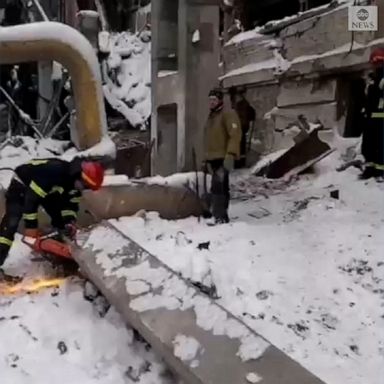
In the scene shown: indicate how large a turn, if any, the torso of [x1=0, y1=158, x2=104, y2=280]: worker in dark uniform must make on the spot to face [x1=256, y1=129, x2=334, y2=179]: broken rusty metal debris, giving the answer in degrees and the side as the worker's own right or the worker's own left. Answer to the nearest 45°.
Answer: approximately 45° to the worker's own left

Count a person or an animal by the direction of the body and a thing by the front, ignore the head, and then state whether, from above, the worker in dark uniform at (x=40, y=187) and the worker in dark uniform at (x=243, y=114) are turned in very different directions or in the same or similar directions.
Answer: very different directions

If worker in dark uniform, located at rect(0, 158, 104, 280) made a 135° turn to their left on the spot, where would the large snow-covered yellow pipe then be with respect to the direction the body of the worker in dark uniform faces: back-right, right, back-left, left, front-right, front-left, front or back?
front-right

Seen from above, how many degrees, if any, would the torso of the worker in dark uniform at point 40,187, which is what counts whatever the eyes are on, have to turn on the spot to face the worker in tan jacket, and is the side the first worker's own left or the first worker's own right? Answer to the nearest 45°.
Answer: approximately 45° to the first worker's own left

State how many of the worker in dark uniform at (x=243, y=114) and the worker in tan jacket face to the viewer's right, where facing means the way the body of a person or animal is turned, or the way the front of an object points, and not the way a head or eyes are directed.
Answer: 0

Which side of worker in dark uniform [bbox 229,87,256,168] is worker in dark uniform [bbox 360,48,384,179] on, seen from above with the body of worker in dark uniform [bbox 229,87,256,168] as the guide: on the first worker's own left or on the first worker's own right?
on the first worker's own left

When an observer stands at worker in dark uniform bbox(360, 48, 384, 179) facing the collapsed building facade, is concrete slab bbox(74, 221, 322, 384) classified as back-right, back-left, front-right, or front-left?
back-left

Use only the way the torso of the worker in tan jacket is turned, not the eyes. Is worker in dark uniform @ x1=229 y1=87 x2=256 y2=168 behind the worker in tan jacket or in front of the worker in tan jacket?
behind

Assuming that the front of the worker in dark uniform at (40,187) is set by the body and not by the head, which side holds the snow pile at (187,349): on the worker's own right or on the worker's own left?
on the worker's own right

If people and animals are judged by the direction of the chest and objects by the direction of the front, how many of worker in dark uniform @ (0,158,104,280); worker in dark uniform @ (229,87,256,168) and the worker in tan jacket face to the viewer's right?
1

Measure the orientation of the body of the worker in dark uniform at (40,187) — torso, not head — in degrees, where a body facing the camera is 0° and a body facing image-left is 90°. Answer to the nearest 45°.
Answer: approximately 270°
